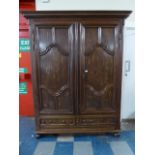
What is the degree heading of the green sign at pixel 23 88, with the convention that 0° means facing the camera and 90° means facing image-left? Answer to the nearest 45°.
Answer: approximately 0°

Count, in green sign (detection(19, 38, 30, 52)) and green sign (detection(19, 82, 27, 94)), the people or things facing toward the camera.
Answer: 2

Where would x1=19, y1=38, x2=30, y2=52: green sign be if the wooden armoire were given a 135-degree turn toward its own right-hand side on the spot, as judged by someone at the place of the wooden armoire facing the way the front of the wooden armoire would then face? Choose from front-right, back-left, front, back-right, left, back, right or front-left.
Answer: front

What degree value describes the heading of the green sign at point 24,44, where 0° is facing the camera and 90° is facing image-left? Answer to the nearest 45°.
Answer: approximately 0°

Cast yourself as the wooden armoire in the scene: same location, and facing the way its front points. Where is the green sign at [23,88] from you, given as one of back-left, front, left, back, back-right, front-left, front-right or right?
back-right
